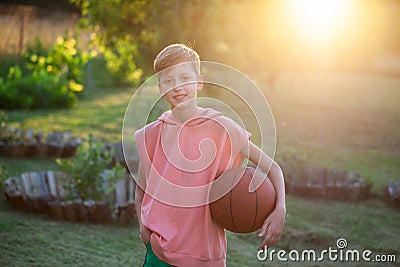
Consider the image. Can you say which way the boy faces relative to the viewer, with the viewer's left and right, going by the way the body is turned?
facing the viewer

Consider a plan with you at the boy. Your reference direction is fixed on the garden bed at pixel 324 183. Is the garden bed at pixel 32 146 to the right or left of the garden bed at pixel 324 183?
left

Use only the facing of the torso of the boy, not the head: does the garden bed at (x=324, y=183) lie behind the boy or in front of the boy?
behind

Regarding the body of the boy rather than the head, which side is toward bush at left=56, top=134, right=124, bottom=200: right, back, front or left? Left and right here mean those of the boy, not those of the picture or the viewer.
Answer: back

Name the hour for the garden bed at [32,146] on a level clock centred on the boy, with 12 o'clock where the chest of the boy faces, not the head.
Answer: The garden bed is roughly at 5 o'clock from the boy.

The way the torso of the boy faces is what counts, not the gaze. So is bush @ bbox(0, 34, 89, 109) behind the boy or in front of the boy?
behind

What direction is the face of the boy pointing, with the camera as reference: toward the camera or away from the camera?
toward the camera
